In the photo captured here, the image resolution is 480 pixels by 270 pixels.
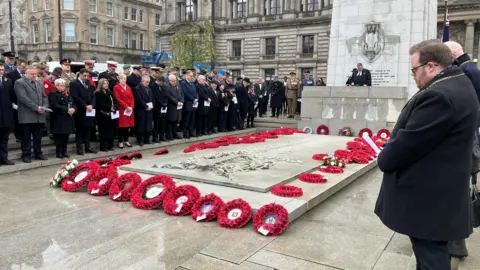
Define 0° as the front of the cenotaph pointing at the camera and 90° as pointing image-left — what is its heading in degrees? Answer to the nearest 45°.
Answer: approximately 0°

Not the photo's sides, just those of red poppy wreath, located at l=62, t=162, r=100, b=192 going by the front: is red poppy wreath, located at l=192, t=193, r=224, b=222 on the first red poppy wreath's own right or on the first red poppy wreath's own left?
on the first red poppy wreath's own left

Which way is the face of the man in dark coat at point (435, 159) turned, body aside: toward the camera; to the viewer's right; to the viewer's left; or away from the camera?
to the viewer's left

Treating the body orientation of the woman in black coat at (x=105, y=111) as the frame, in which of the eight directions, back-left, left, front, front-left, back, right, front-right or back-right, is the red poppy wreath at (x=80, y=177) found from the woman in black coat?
front-right

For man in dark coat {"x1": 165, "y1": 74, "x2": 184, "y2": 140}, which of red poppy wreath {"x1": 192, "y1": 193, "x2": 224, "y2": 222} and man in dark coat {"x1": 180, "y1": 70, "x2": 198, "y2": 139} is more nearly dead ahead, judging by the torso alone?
the red poppy wreath

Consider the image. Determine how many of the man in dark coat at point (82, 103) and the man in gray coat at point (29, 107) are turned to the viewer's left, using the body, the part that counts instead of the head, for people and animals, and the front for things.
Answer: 0

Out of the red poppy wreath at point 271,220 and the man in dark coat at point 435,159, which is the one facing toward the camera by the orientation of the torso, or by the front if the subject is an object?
the red poppy wreath

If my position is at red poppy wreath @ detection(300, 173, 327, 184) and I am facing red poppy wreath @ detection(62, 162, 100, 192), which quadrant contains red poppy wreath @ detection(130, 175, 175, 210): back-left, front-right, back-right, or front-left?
front-left

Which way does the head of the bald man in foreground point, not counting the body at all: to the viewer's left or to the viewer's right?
to the viewer's left

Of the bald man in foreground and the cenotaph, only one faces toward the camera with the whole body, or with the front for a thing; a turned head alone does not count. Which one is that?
the cenotaph

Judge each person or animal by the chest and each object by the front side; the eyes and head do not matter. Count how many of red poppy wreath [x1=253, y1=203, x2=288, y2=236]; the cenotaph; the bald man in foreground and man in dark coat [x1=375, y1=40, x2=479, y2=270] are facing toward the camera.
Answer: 2

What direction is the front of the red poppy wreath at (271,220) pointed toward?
toward the camera

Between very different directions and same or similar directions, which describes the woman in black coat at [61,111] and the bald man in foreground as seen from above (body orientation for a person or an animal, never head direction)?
very different directions

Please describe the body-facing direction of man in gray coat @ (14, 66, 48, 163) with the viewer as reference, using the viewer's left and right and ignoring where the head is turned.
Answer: facing the viewer and to the right of the viewer

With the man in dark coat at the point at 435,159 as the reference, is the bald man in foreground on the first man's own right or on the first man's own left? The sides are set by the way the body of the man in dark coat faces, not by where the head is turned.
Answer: on the first man's own right
